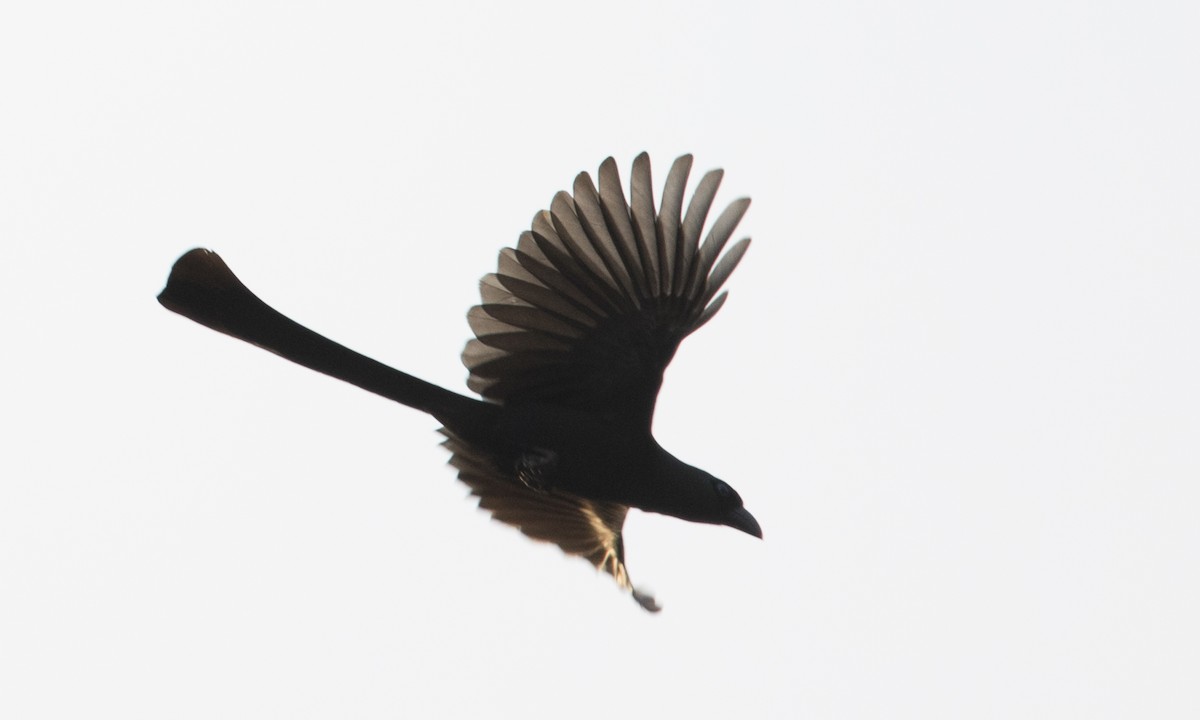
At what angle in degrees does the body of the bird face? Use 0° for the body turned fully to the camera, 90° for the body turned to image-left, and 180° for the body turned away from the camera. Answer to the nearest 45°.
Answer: approximately 270°
